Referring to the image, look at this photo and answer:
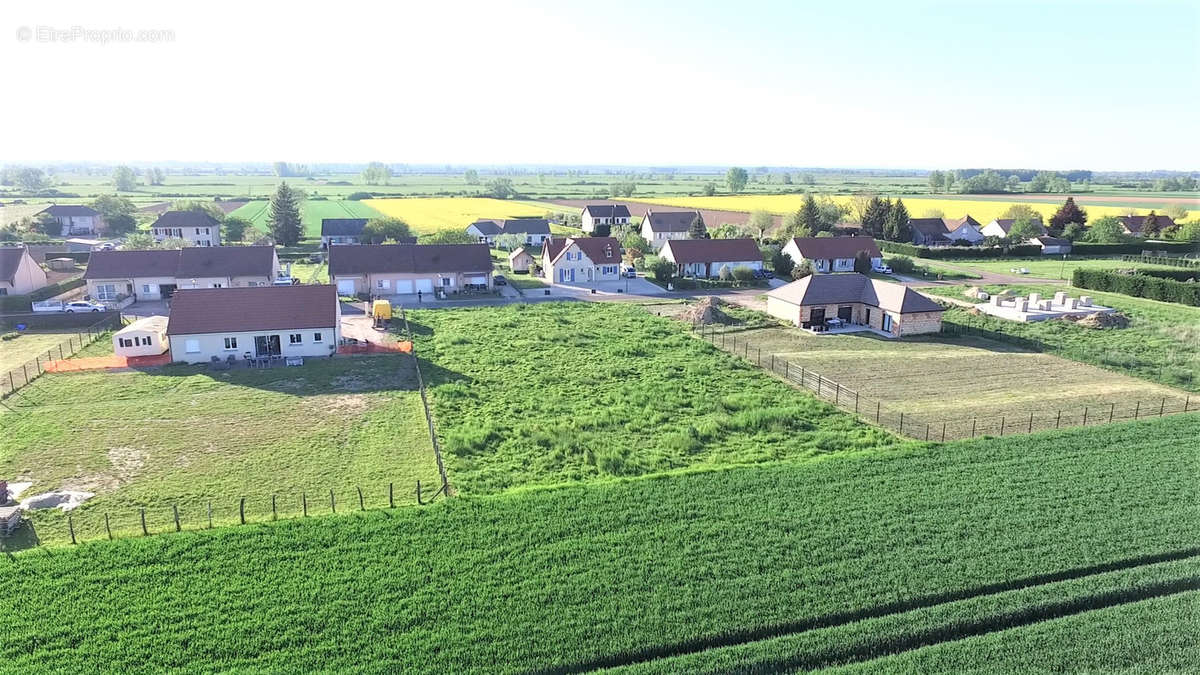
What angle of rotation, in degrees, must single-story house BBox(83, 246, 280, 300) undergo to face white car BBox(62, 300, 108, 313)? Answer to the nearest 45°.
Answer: approximately 45° to its right

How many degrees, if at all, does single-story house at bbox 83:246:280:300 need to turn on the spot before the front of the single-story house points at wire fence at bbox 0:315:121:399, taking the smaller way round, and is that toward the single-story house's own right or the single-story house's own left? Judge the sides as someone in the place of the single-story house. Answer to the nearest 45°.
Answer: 0° — it already faces it

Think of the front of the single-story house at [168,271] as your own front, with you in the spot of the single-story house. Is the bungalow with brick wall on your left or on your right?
on your left

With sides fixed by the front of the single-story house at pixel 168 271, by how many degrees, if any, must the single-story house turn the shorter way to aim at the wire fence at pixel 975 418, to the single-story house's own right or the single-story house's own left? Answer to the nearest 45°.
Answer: approximately 45° to the single-story house's own left

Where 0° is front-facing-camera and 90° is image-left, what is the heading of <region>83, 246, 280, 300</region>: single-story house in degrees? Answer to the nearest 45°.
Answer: approximately 0°

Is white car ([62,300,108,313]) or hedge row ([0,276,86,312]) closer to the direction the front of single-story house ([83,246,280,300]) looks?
the white car

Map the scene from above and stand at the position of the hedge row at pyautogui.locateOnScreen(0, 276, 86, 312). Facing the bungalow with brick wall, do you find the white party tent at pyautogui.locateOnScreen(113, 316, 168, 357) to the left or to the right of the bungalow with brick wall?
right

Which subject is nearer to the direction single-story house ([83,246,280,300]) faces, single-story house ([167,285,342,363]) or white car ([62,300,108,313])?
the single-story house
